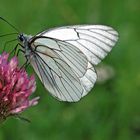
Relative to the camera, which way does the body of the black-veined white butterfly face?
to the viewer's left
